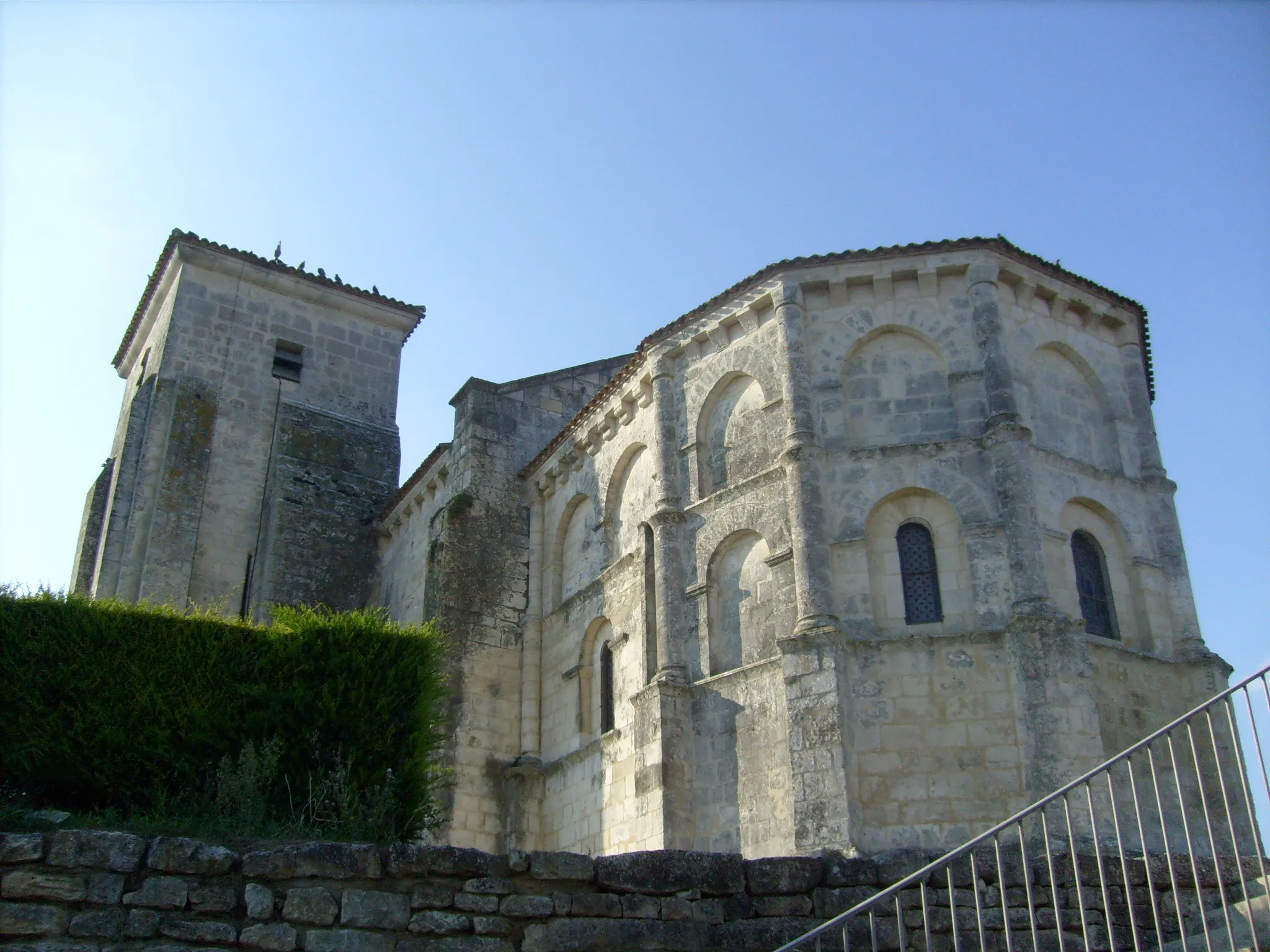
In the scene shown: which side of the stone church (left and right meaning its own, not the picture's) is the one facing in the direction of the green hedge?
left

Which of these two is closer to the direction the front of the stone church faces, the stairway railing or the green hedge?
the green hedge

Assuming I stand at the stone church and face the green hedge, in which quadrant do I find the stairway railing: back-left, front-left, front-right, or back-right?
front-left

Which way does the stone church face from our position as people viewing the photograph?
facing away from the viewer and to the left of the viewer

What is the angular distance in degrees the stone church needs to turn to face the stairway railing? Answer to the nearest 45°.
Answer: approximately 135° to its left
